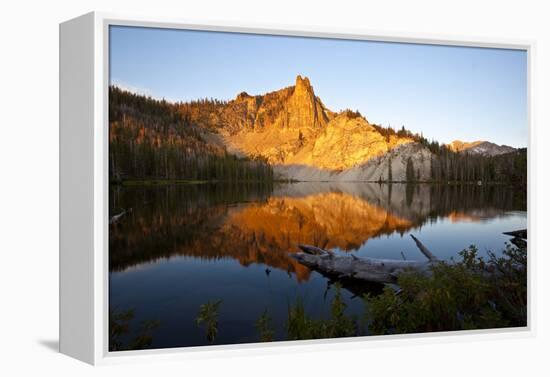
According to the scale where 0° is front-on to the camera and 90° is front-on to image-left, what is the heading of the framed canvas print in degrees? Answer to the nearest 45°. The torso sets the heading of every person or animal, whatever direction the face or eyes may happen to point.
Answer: approximately 315°
